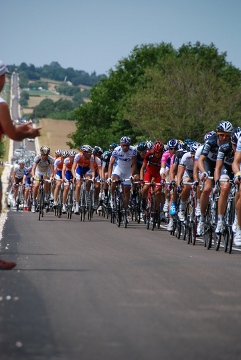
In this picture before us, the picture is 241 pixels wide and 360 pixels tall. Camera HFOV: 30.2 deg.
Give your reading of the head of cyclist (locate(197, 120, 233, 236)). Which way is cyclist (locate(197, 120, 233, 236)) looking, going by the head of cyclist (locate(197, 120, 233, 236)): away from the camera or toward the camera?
toward the camera

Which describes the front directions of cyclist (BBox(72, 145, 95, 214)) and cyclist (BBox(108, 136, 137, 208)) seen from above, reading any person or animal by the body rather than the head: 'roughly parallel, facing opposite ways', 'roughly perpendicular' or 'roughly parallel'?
roughly parallel

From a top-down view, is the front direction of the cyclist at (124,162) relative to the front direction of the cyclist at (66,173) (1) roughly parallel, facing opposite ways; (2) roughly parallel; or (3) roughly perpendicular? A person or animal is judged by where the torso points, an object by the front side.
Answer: roughly parallel

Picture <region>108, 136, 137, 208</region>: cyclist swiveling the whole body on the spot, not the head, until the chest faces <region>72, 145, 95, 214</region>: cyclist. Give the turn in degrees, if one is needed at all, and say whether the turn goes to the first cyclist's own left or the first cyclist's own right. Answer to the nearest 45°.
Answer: approximately 135° to the first cyclist's own right

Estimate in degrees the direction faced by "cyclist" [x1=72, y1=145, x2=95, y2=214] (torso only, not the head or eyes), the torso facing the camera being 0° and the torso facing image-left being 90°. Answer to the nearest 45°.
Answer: approximately 0°

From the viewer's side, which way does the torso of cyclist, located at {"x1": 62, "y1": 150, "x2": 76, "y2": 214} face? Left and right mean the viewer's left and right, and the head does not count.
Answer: facing the viewer

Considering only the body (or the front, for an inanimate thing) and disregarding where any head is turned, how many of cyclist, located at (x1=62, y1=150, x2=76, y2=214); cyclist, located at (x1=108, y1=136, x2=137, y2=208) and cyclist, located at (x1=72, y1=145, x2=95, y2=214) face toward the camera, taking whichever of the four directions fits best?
3

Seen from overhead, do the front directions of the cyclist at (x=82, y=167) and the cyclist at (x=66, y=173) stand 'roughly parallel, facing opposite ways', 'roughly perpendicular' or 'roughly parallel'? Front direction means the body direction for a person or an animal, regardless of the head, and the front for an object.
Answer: roughly parallel

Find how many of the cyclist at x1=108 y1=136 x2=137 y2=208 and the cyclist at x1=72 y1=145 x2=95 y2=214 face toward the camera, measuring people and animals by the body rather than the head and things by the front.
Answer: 2

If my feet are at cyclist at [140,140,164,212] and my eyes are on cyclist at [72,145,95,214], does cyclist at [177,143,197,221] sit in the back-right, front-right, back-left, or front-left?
back-left

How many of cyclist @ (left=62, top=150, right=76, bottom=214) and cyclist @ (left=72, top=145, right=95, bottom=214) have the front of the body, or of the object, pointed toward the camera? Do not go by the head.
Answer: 2
